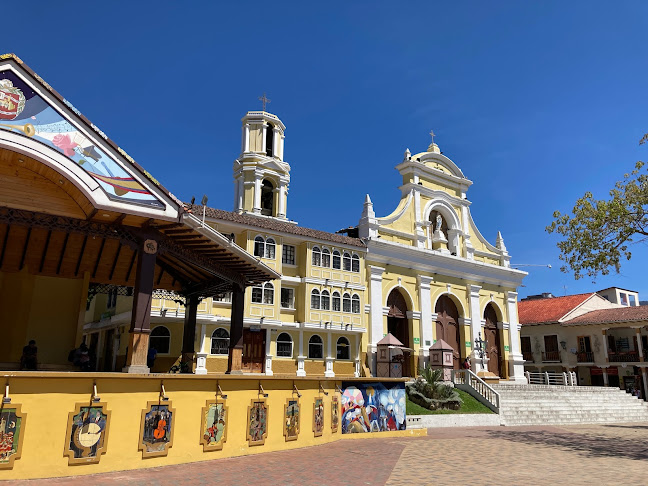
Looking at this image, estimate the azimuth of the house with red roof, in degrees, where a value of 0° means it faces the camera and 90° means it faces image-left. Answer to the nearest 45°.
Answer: approximately 0°

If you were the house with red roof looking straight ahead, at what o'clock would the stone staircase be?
The stone staircase is roughly at 12 o'clock from the house with red roof.

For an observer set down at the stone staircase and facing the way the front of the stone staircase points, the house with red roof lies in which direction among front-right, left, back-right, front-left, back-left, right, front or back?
back

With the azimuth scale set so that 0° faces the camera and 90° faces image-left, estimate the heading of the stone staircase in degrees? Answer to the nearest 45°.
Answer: approximately 0°

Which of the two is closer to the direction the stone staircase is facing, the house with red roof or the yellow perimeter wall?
the yellow perimeter wall

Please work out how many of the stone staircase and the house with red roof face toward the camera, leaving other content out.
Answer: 2
